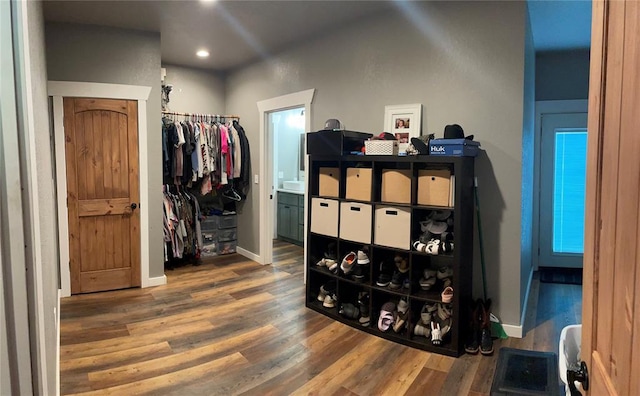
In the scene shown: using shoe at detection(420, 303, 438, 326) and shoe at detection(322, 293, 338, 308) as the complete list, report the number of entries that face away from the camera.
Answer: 0

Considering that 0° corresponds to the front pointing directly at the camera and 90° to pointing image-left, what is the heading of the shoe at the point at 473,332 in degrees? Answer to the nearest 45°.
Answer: approximately 45°

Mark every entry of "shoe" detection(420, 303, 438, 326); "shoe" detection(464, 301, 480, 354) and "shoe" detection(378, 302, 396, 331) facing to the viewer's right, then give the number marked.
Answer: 0

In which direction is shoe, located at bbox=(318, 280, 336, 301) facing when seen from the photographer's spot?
facing the viewer and to the left of the viewer

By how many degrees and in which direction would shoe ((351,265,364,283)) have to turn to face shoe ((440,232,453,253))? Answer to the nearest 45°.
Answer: approximately 90° to its left

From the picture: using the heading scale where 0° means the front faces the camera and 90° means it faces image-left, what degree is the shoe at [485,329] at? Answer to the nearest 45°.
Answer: approximately 0°

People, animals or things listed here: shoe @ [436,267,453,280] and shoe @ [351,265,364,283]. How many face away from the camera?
0

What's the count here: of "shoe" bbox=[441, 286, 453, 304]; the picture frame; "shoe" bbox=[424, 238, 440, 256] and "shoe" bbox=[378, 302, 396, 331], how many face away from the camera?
0

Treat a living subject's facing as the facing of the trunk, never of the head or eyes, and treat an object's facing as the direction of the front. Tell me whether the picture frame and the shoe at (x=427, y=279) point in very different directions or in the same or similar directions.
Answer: same or similar directions

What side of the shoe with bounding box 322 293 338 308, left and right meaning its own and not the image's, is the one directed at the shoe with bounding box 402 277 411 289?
left
